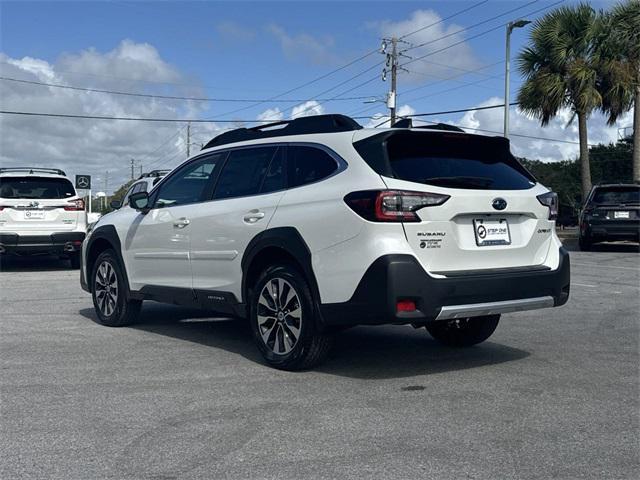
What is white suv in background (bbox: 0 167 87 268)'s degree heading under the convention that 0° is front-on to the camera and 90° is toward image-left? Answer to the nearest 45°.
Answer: approximately 180°

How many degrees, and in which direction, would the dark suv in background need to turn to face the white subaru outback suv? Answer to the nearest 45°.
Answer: approximately 180°

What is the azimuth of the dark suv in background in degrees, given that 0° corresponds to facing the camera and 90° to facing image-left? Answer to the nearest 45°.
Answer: approximately 180°

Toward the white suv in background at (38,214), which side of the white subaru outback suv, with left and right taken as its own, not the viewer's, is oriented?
front

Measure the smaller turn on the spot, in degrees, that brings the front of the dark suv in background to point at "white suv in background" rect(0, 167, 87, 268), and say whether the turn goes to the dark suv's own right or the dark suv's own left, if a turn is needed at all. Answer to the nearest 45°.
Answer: approximately 135° to the dark suv's own left

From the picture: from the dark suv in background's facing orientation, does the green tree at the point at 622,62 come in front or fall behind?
in front

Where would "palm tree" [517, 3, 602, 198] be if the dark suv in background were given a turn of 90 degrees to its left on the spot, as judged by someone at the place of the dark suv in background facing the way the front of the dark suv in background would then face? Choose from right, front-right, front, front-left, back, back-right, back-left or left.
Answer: right

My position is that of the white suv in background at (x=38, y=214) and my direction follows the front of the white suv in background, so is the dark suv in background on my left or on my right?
on my right

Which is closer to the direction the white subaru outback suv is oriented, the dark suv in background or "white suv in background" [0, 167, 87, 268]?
the white suv in background

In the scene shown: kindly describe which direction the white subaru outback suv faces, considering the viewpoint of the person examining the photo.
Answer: facing away from the viewer and to the left of the viewer

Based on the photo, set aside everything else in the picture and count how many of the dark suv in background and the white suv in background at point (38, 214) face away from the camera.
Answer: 2

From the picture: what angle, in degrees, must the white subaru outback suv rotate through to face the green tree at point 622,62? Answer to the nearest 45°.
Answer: approximately 90° to its right
